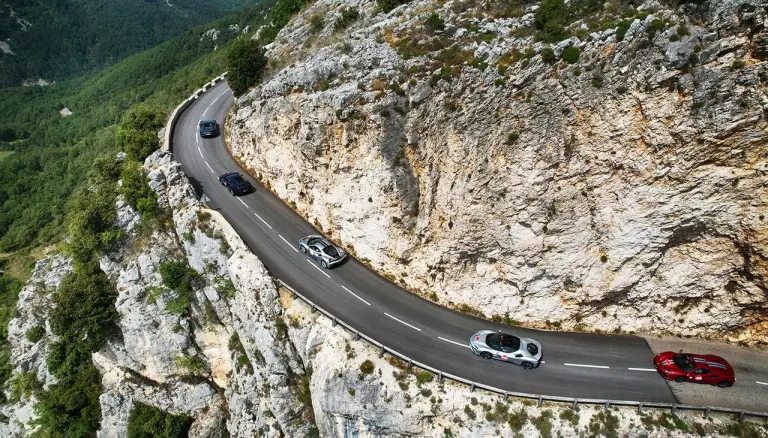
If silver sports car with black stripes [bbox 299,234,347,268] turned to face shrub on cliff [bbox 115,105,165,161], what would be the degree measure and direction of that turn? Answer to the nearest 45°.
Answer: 0° — it already faces it

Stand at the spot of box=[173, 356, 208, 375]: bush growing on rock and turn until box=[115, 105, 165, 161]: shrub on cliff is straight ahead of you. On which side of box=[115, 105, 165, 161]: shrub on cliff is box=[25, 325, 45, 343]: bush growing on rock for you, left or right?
left

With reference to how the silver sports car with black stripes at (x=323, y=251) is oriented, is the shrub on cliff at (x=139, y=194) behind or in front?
in front

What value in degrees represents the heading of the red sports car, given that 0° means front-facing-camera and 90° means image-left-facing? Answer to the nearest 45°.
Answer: approximately 90°

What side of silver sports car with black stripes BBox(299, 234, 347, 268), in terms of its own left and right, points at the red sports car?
back

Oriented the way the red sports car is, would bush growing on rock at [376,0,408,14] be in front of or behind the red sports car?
in front

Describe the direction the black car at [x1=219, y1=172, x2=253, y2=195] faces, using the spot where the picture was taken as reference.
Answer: facing away from the viewer and to the left of the viewer

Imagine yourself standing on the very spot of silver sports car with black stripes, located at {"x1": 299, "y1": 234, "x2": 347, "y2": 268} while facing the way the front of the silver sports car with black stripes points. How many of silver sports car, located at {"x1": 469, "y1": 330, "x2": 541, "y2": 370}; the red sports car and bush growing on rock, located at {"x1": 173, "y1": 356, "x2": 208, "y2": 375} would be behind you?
2

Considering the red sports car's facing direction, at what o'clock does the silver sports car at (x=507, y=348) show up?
The silver sports car is roughly at 11 o'clock from the red sports car.

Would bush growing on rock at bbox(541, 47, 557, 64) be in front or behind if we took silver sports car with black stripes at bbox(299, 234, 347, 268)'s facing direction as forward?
behind

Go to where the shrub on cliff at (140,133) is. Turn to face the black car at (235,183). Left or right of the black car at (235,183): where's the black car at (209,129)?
left

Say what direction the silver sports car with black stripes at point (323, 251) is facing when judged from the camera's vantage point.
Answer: facing away from the viewer and to the left of the viewer

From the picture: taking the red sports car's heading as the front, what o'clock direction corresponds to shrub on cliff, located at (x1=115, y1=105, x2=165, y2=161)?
The shrub on cliff is roughly at 12 o'clock from the red sports car.
